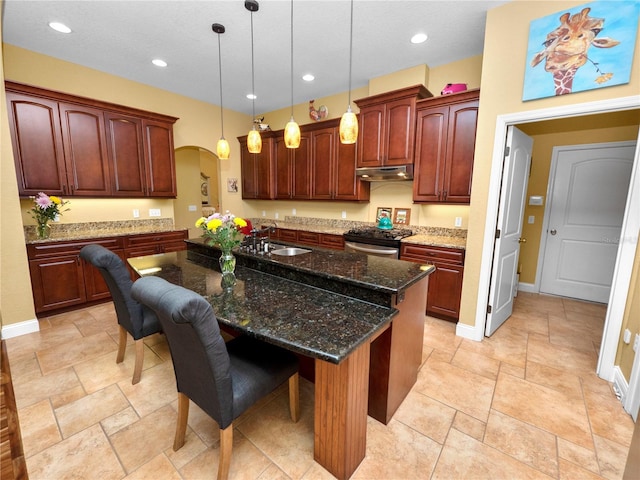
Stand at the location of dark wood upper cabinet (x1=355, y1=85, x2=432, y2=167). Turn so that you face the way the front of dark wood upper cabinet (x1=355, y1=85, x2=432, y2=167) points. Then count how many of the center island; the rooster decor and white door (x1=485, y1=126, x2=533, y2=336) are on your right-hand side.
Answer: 1

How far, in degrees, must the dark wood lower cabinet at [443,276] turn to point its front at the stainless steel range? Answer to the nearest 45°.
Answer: approximately 90° to its right

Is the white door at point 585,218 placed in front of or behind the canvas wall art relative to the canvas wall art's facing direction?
behind

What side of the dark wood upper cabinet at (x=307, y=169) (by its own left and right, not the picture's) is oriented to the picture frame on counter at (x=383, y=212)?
left

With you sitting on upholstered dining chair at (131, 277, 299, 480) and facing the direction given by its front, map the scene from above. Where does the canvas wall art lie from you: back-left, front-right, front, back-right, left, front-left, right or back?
front-right

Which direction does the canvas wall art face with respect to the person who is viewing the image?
facing the viewer

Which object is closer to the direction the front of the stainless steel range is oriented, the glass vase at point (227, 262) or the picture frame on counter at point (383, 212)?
the glass vase

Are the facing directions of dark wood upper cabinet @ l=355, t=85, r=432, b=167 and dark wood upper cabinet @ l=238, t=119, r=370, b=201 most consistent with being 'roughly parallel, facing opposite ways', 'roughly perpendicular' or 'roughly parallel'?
roughly parallel

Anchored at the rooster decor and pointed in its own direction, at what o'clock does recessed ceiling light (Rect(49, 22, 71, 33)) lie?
The recessed ceiling light is roughly at 11 o'clock from the rooster decor.

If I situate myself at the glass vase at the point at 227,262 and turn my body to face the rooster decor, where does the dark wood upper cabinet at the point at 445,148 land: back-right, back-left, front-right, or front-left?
front-right

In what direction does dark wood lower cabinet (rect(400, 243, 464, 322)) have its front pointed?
toward the camera

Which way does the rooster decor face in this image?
to the viewer's left
